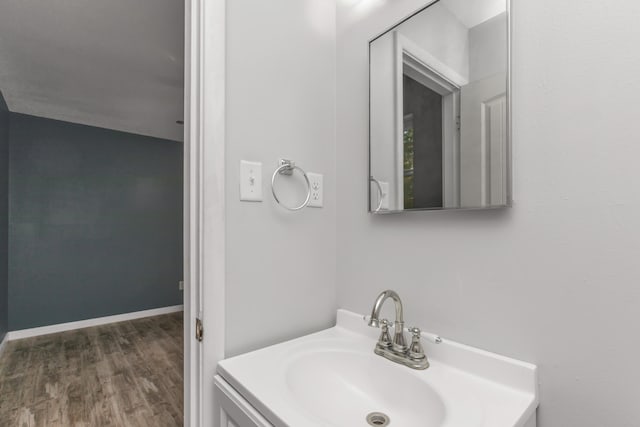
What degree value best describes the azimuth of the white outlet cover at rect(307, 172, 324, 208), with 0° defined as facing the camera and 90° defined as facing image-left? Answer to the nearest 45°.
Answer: approximately 315°

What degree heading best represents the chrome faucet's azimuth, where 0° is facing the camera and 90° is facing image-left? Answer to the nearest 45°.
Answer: approximately 45°

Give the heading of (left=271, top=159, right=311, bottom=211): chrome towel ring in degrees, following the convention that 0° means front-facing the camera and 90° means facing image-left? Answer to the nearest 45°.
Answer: approximately 315°

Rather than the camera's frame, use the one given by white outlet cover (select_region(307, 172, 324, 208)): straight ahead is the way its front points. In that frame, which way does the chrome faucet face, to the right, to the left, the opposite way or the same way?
to the right
